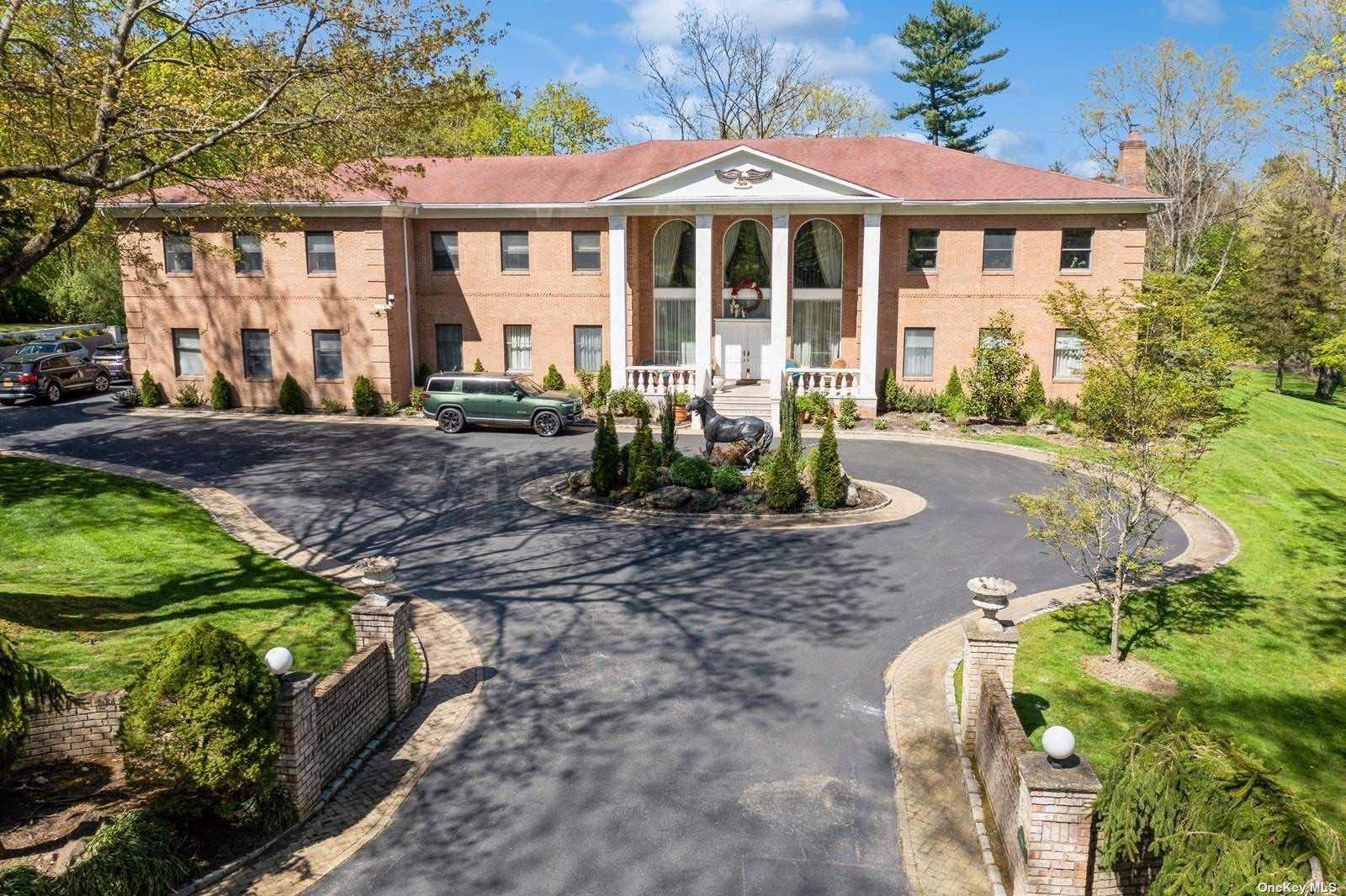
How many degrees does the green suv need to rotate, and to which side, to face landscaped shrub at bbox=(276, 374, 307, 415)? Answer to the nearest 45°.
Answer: approximately 135° to its left

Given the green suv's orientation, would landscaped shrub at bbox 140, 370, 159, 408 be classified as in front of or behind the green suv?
behind

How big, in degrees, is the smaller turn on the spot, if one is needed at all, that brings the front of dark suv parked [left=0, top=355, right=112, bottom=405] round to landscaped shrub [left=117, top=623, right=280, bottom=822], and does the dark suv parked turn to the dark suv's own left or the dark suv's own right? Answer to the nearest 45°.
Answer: approximately 135° to the dark suv's own right

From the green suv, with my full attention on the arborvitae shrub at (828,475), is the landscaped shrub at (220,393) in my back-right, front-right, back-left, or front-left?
back-right

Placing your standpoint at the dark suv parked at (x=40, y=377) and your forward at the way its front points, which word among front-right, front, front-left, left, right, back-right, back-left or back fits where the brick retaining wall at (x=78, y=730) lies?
back-right

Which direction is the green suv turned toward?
to the viewer's right

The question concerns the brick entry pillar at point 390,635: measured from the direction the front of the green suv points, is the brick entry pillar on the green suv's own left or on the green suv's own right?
on the green suv's own right

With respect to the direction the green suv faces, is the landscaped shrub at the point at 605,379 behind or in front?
in front

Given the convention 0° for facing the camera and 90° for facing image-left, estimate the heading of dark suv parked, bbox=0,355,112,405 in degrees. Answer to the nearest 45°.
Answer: approximately 225°

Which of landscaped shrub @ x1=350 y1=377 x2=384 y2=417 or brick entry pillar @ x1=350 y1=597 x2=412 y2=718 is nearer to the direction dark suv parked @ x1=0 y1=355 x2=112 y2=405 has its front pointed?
the landscaped shrub
